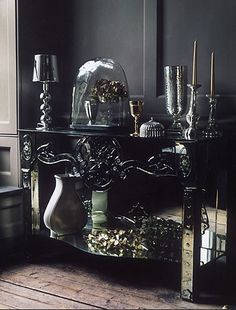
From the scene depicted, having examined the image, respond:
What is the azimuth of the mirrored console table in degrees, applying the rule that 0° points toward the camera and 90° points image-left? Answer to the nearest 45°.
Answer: approximately 45°
